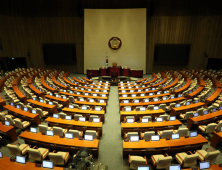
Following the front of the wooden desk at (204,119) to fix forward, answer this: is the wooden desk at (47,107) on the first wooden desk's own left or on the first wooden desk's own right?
on the first wooden desk's own right

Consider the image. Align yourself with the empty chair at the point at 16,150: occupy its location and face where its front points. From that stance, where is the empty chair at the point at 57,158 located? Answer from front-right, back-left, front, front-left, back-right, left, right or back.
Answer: right

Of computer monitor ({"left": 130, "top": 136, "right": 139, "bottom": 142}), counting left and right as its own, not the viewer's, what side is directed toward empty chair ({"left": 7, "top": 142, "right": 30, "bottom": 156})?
right

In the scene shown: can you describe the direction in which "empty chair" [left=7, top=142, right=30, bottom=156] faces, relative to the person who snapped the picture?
facing away from the viewer and to the right of the viewer

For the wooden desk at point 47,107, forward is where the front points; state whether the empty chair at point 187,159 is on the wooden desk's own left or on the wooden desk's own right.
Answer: on the wooden desk's own left

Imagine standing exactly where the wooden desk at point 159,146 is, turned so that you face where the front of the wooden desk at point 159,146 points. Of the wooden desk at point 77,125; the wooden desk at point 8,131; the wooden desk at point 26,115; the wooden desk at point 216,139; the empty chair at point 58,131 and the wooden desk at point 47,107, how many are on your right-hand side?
5

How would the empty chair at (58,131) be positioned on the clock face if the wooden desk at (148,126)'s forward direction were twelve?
The empty chair is roughly at 2 o'clock from the wooden desk.

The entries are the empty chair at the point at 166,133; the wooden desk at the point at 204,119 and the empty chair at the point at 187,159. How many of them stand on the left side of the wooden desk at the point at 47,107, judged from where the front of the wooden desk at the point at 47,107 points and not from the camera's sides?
3

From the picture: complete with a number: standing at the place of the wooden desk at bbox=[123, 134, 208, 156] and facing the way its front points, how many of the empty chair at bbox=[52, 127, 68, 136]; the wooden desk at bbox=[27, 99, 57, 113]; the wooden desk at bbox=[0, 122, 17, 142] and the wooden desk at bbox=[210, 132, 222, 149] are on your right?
3

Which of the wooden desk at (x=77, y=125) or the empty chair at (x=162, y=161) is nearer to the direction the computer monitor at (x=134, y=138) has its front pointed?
the empty chair

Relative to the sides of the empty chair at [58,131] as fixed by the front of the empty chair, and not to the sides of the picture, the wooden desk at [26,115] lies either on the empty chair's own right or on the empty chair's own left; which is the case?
on the empty chair's own left
